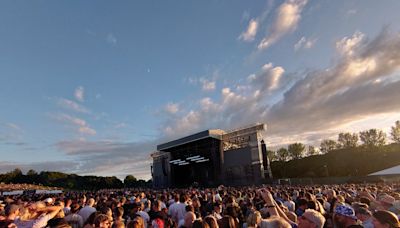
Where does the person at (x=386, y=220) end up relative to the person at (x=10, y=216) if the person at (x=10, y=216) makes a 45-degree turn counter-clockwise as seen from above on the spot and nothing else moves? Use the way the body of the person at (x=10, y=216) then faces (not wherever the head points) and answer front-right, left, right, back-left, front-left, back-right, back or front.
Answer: back-right

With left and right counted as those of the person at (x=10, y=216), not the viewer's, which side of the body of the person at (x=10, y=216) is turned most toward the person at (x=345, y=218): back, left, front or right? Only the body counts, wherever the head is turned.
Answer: right

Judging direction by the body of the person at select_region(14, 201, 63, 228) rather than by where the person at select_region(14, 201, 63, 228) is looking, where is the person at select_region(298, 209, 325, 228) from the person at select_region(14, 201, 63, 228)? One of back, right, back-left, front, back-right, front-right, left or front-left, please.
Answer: back-right

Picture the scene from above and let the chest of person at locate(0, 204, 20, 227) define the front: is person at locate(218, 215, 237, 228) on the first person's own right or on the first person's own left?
on the first person's own right

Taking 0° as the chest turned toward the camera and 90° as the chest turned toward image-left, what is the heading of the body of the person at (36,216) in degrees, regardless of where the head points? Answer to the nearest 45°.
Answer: approximately 180°

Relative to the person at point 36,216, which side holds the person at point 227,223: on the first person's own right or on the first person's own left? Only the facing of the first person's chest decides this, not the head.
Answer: on the first person's own right

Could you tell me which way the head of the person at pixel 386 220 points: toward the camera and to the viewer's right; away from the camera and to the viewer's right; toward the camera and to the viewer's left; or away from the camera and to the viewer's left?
away from the camera and to the viewer's left

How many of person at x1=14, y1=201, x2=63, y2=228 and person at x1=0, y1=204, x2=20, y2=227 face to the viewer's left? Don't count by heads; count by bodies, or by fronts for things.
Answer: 0

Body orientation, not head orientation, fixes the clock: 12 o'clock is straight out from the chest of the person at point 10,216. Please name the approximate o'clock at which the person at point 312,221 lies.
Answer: the person at point 312,221 is roughly at 3 o'clock from the person at point 10,216.

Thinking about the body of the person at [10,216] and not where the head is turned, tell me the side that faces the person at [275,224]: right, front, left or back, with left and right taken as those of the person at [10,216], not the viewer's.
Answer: right

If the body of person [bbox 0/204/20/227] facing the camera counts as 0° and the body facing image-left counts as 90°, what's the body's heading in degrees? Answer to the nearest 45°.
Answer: approximately 225°

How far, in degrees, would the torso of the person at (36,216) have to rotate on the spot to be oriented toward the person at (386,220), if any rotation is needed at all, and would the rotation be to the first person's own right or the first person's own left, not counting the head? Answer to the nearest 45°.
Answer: approximately 135° to the first person's own right
